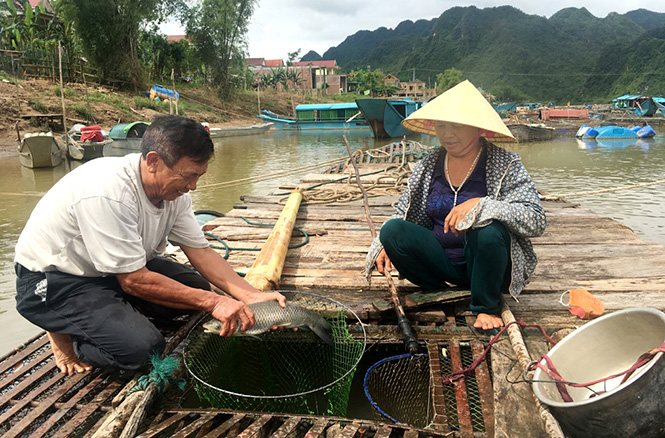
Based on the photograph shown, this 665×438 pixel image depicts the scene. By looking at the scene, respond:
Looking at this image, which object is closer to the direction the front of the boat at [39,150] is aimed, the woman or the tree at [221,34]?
the woman

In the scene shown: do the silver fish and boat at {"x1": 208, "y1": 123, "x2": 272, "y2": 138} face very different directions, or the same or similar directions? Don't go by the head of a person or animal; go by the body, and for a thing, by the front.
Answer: very different directions

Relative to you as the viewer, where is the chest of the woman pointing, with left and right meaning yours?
facing the viewer and to the left of the viewer

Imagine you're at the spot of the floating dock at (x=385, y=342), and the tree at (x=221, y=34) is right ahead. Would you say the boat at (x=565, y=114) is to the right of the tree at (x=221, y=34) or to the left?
right

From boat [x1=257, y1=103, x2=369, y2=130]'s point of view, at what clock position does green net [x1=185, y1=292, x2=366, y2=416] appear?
The green net is roughly at 9 o'clock from the boat.

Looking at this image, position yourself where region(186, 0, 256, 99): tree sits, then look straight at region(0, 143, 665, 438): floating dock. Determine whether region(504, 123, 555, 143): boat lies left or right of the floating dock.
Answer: left

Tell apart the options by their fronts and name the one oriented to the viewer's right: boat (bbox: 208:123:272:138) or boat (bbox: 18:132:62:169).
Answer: boat (bbox: 208:123:272:138)

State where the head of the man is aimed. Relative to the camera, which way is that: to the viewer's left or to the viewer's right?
to the viewer's right

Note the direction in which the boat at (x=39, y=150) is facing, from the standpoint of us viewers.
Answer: facing the viewer

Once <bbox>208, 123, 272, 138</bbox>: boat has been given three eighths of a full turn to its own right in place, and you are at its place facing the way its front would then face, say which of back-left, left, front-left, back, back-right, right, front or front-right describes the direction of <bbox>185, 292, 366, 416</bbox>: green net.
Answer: front-left

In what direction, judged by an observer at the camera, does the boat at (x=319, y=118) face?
facing to the left of the viewer

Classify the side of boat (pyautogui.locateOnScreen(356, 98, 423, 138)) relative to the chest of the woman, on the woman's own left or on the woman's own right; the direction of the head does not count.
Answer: on the woman's own right

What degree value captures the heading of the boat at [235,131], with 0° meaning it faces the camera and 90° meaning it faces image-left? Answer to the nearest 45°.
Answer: approximately 270°

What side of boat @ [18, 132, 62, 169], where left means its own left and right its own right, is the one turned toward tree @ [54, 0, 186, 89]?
back
